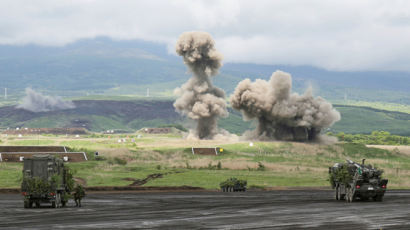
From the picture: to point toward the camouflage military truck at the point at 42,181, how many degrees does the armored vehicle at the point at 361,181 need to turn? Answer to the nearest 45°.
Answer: approximately 90° to its left

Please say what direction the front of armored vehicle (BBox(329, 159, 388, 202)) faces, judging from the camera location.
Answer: facing away from the viewer and to the left of the viewer

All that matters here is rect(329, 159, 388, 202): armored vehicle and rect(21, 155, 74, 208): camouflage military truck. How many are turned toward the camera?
0

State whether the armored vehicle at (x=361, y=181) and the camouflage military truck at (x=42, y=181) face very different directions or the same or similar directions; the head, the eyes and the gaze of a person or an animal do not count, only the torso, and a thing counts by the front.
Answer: same or similar directions

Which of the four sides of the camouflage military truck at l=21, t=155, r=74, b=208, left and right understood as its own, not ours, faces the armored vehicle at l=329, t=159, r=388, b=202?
right

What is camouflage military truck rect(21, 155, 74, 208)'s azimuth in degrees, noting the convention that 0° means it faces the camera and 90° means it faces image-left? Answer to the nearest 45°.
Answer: approximately 180°
